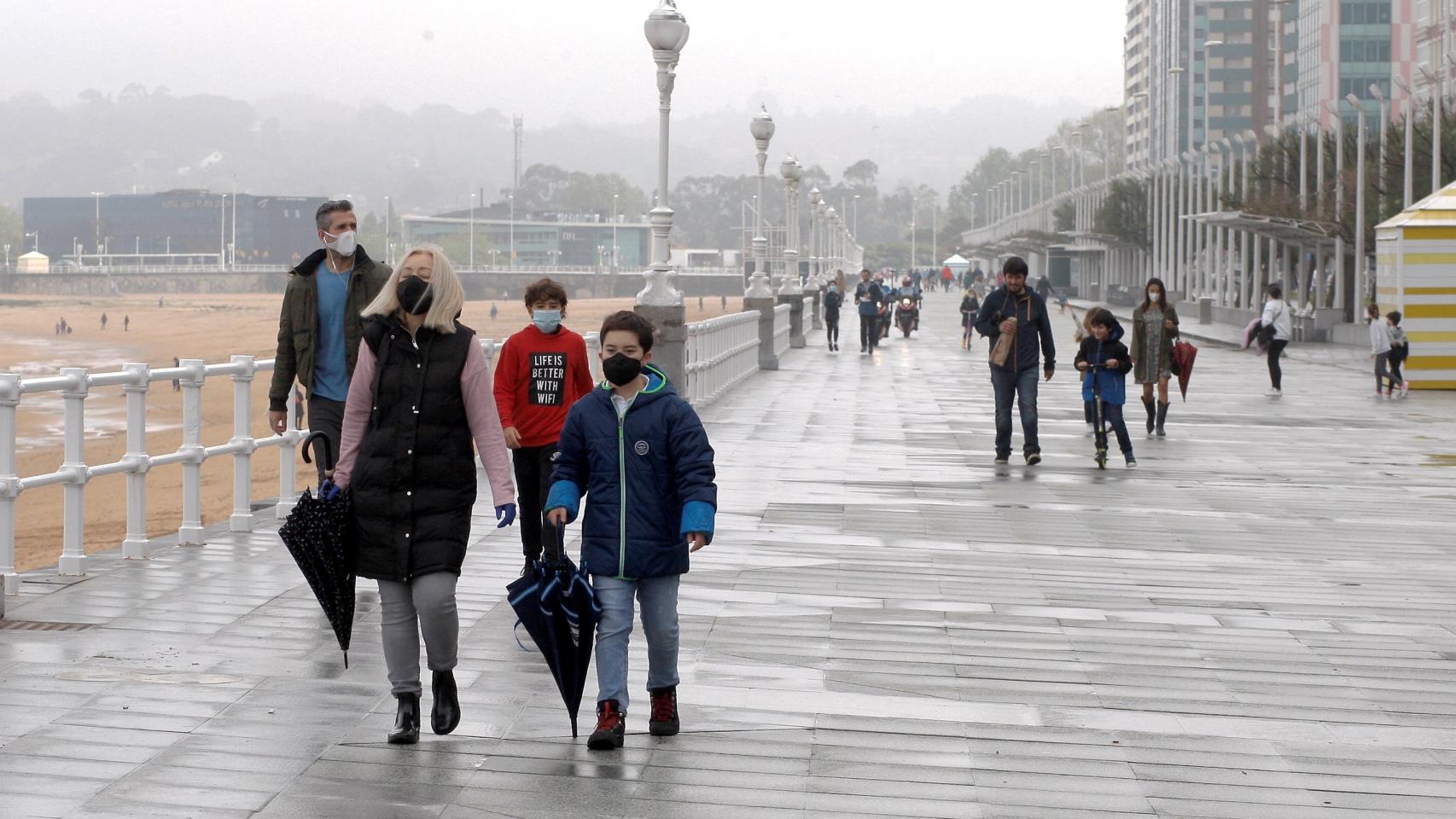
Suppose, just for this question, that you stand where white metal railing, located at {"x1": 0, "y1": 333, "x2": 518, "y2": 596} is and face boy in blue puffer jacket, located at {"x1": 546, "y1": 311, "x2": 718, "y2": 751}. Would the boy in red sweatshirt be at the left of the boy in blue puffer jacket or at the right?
left

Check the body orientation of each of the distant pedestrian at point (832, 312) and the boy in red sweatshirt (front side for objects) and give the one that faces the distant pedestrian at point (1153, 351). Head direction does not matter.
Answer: the distant pedestrian at point (832, 312)

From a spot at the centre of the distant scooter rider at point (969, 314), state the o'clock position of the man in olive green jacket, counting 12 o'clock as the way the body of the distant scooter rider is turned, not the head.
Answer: The man in olive green jacket is roughly at 12 o'clock from the distant scooter rider.

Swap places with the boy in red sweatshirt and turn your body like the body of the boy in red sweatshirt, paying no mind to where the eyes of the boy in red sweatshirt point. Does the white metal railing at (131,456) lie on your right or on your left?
on your right

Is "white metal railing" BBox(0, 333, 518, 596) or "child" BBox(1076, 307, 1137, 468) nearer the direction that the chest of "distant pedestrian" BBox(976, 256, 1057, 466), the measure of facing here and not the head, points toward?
the white metal railing

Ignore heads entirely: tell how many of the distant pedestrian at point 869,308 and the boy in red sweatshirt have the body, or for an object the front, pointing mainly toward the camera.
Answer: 2

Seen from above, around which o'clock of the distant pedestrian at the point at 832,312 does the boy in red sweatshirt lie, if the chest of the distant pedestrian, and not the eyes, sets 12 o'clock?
The boy in red sweatshirt is roughly at 12 o'clock from the distant pedestrian.

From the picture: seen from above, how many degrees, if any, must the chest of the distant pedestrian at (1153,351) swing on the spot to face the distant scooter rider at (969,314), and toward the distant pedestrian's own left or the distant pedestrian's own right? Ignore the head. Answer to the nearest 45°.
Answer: approximately 180°
